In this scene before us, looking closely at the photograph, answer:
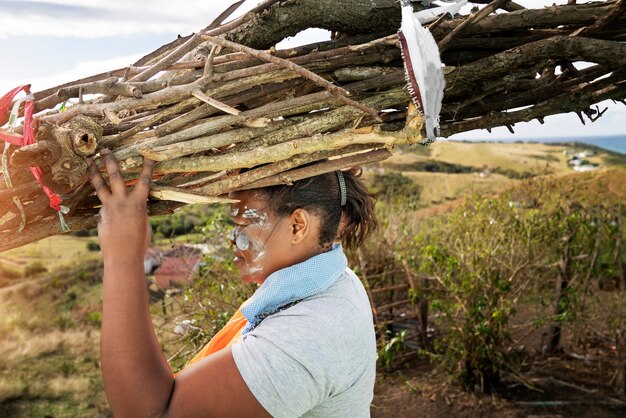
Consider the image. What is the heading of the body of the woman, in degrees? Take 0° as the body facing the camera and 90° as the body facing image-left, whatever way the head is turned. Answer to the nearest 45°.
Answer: approximately 90°

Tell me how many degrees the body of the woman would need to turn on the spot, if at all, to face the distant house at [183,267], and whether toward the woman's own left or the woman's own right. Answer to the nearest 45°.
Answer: approximately 90° to the woman's own right
